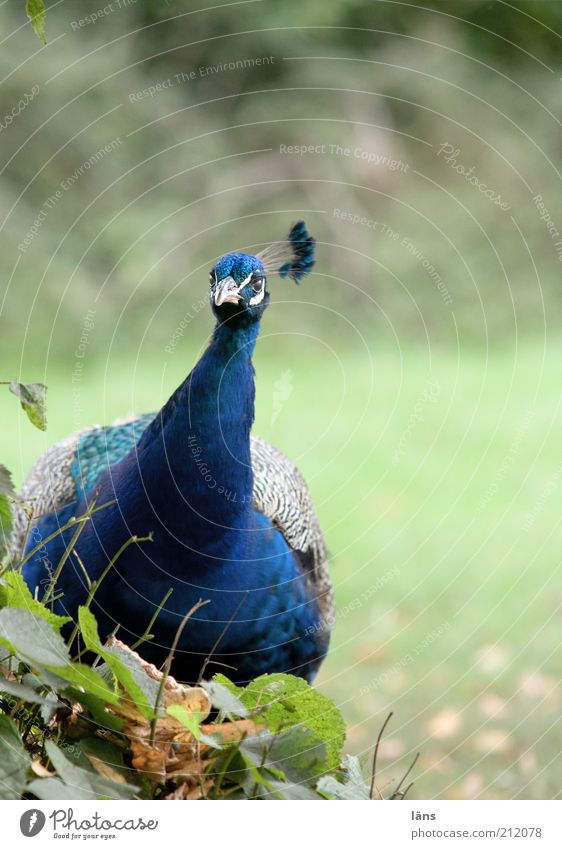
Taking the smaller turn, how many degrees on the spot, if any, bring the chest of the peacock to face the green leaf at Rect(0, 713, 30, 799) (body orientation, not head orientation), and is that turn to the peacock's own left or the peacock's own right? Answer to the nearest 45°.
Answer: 0° — it already faces it

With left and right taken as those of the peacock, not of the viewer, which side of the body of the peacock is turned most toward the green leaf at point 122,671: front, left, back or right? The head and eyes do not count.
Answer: front

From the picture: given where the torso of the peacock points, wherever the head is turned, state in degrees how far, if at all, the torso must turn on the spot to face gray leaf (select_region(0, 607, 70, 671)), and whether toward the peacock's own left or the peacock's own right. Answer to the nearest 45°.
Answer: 0° — it already faces it

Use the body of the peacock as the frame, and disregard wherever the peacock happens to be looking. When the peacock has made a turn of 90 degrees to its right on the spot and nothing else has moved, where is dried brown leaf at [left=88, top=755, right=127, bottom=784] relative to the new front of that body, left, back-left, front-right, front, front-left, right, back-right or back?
left

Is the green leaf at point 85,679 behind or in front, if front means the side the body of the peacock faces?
in front

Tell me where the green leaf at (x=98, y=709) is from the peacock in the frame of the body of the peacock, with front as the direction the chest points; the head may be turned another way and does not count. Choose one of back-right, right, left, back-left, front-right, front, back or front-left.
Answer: front

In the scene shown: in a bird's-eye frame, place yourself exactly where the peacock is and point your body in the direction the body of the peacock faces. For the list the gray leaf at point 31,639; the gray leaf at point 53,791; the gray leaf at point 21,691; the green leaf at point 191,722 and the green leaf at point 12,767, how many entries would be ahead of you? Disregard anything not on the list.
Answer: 5

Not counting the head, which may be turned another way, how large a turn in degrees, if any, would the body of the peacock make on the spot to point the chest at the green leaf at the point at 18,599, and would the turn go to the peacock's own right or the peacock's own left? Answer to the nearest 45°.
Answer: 0° — it already faces it

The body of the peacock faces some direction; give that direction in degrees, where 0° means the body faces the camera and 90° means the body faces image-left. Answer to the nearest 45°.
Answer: approximately 0°

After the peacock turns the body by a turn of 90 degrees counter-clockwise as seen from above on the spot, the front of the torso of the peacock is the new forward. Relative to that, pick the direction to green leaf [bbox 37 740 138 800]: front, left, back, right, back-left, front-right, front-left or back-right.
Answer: right

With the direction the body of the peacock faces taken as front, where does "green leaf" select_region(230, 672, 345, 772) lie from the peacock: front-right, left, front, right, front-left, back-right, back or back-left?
front

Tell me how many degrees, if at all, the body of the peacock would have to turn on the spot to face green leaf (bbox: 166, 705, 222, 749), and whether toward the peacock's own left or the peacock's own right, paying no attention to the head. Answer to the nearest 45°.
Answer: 0° — it already faces it

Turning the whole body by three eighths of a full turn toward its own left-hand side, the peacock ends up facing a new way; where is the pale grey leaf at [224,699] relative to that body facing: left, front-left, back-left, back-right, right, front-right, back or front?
back-right
